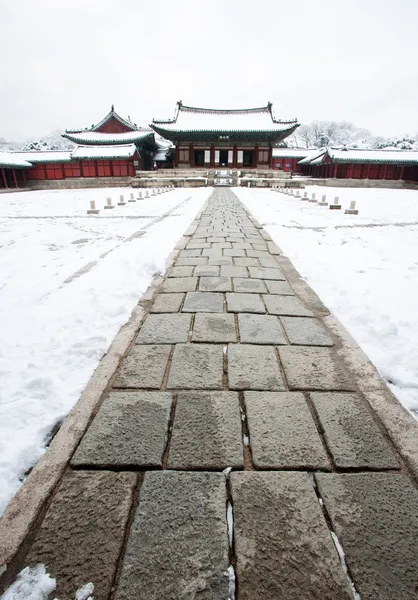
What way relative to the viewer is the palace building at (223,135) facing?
toward the camera

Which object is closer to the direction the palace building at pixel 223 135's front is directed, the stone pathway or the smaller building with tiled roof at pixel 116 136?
the stone pathway

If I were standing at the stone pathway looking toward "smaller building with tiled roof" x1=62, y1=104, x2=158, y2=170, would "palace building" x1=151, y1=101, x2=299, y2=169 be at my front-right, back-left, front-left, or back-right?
front-right

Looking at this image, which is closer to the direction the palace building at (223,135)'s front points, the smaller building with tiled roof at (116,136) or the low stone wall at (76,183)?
the low stone wall

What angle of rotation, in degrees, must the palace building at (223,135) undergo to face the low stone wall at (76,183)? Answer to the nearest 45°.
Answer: approximately 45° to its right

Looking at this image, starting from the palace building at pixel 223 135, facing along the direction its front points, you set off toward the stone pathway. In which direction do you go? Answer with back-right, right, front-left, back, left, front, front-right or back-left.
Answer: front

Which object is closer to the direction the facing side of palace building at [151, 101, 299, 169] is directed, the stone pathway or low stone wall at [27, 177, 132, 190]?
the stone pathway

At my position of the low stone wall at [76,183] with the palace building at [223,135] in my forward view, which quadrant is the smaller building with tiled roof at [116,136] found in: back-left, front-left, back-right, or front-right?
front-left

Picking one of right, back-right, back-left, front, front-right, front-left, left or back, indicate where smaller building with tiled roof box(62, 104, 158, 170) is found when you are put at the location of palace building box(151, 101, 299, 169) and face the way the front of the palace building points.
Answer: right
